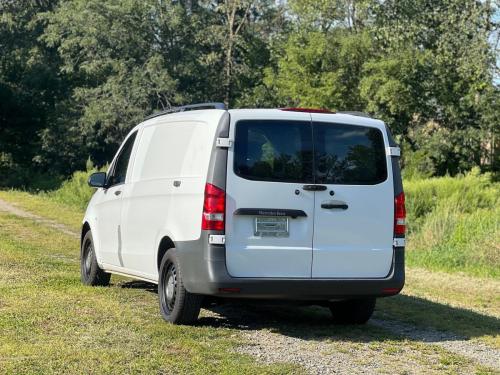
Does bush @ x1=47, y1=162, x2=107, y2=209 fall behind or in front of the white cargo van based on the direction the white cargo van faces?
in front

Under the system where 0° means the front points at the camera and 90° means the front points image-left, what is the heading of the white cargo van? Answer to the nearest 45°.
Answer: approximately 135°
